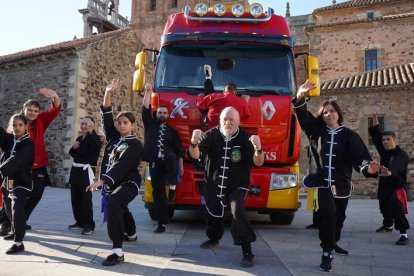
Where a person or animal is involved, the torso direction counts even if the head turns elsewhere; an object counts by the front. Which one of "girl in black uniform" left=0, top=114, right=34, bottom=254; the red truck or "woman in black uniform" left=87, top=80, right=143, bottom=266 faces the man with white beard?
the red truck

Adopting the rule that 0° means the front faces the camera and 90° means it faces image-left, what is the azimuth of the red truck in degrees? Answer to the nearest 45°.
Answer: approximately 0°

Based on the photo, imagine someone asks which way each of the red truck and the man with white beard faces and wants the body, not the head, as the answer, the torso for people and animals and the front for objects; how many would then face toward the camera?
2

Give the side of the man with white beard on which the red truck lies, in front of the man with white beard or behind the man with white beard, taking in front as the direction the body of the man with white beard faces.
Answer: behind

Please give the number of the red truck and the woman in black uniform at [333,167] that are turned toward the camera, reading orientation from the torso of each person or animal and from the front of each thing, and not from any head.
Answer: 2

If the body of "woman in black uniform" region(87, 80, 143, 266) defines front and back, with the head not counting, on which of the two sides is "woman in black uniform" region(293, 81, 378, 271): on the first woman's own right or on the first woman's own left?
on the first woman's own left
